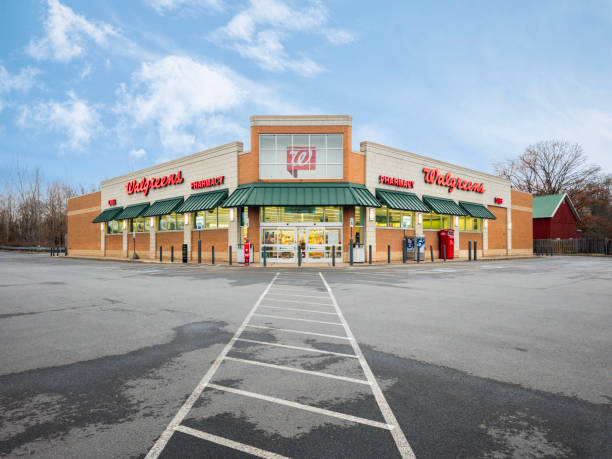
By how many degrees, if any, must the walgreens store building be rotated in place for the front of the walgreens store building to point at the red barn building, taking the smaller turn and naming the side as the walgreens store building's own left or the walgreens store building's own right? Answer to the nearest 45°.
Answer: approximately 135° to the walgreens store building's own left

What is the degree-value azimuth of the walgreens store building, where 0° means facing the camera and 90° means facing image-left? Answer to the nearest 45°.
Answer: approximately 0°

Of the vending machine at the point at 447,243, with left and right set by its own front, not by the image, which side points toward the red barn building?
left

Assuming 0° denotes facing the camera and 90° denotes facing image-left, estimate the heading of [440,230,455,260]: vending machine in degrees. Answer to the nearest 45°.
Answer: approximately 315°
